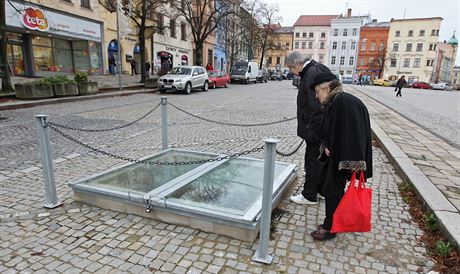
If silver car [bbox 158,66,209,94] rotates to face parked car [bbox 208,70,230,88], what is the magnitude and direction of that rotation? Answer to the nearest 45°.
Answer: approximately 180°

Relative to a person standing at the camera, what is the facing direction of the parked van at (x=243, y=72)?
facing the viewer and to the left of the viewer

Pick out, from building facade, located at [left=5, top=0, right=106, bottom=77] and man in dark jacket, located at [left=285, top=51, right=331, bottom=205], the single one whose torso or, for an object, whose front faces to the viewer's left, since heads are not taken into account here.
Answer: the man in dark jacket

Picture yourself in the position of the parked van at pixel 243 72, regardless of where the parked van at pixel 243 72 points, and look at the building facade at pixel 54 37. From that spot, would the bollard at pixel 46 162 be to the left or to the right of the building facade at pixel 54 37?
left

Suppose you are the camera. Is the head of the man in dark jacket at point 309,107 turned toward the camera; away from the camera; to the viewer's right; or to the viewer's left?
to the viewer's left

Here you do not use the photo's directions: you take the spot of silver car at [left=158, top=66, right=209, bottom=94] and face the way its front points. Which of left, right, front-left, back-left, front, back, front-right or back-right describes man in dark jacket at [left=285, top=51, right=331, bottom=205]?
front-left

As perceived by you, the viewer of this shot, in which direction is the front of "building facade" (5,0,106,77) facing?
facing the viewer and to the right of the viewer
